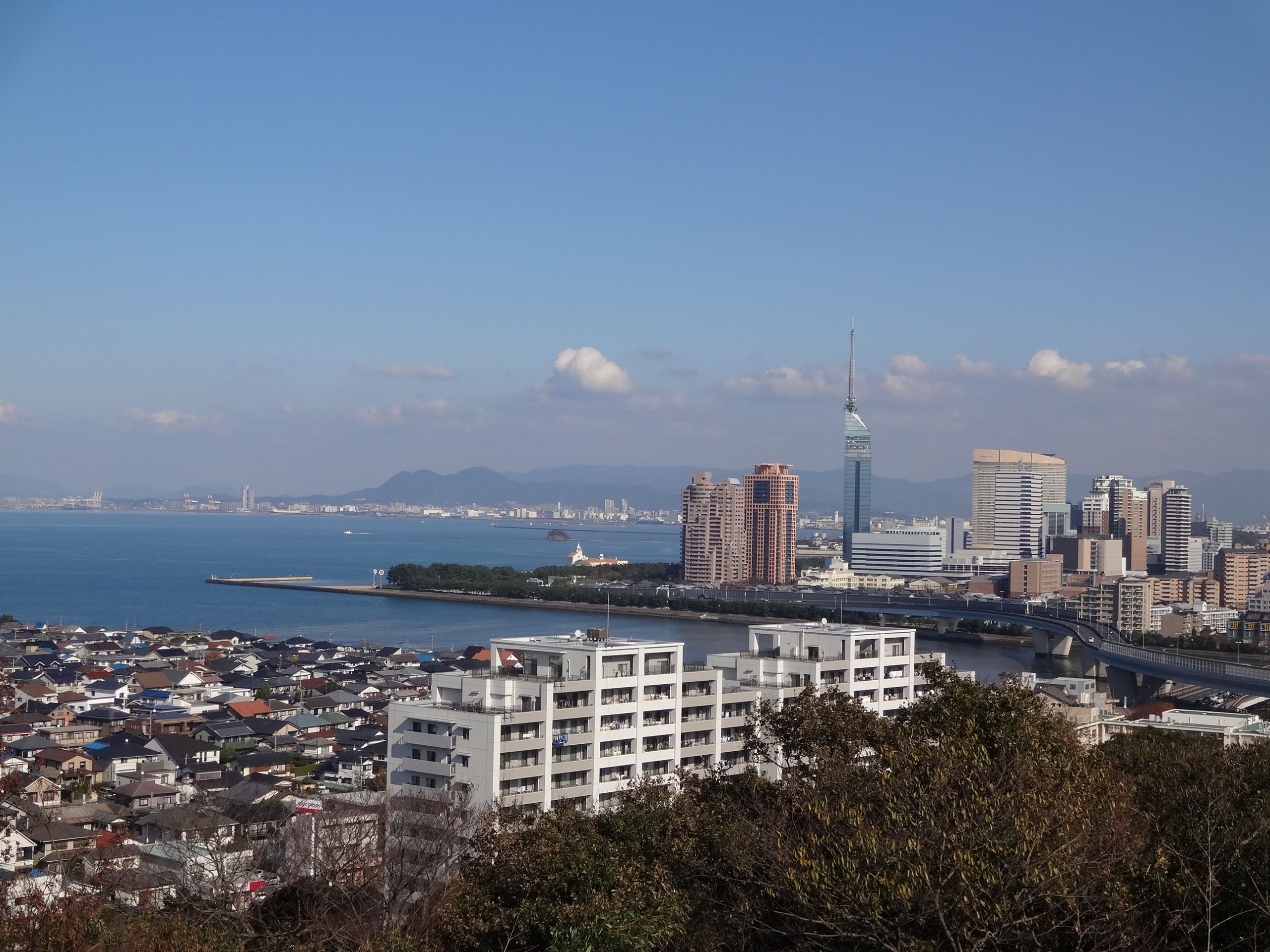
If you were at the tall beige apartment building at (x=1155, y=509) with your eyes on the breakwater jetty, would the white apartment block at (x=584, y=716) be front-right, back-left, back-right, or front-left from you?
front-left

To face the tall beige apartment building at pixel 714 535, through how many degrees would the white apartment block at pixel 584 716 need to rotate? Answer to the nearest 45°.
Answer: approximately 135° to its left

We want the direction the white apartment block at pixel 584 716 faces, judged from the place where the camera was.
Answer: facing the viewer and to the right of the viewer

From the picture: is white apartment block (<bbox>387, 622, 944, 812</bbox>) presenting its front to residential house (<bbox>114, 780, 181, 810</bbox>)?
no

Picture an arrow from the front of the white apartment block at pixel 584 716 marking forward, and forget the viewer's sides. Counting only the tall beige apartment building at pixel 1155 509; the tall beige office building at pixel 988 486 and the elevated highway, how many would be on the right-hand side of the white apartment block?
0

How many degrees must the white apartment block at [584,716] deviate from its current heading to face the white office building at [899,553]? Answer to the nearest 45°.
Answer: approximately 135° to its left

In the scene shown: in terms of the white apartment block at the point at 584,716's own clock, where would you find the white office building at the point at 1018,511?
The white office building is roughly at 8 o'clock from the white apartment block.

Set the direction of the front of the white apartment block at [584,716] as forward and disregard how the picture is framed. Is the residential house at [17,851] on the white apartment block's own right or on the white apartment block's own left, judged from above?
on the white apartment block's own right

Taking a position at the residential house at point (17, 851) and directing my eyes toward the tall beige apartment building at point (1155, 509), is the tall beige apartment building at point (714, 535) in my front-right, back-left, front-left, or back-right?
front-left

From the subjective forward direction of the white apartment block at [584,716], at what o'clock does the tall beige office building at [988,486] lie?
The tall beige office building is roughly at 8 o'clock from the white apartment block.
